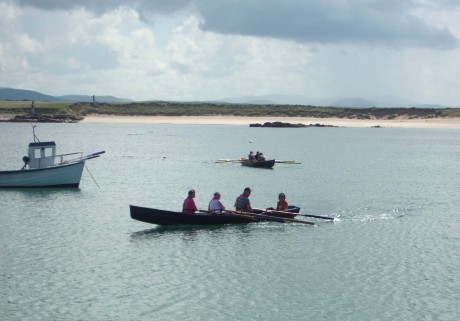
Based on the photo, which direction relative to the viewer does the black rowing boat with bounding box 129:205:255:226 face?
to the viewer's left

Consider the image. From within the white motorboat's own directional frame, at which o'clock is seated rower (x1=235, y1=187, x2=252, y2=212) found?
The seated rower is roughly at 2 o'clock from the white motorboat.

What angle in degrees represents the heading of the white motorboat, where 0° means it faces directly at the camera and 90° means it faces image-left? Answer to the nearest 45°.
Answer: approximately 270°
